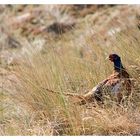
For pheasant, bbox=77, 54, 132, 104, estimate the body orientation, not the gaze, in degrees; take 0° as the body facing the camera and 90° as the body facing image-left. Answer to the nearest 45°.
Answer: approximately 270°
